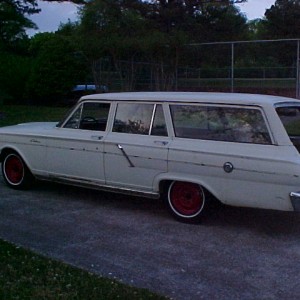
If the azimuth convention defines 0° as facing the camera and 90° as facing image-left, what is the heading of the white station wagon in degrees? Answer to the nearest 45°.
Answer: approximately 135°

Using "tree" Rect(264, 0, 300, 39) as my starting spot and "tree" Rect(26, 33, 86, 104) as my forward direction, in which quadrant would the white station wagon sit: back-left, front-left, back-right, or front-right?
front-left

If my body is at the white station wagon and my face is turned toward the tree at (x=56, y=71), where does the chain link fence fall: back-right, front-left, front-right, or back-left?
front-right

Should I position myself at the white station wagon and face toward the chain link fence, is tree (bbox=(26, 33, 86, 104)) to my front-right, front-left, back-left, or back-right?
front-left

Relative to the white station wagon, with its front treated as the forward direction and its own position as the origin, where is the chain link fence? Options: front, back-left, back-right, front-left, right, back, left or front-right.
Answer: front-right

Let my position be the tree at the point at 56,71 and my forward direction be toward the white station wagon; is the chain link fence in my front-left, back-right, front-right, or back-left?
front-left

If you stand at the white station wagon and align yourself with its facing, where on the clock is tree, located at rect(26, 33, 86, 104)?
The tree is roughly at 1 o'clock from the white station wagon.
